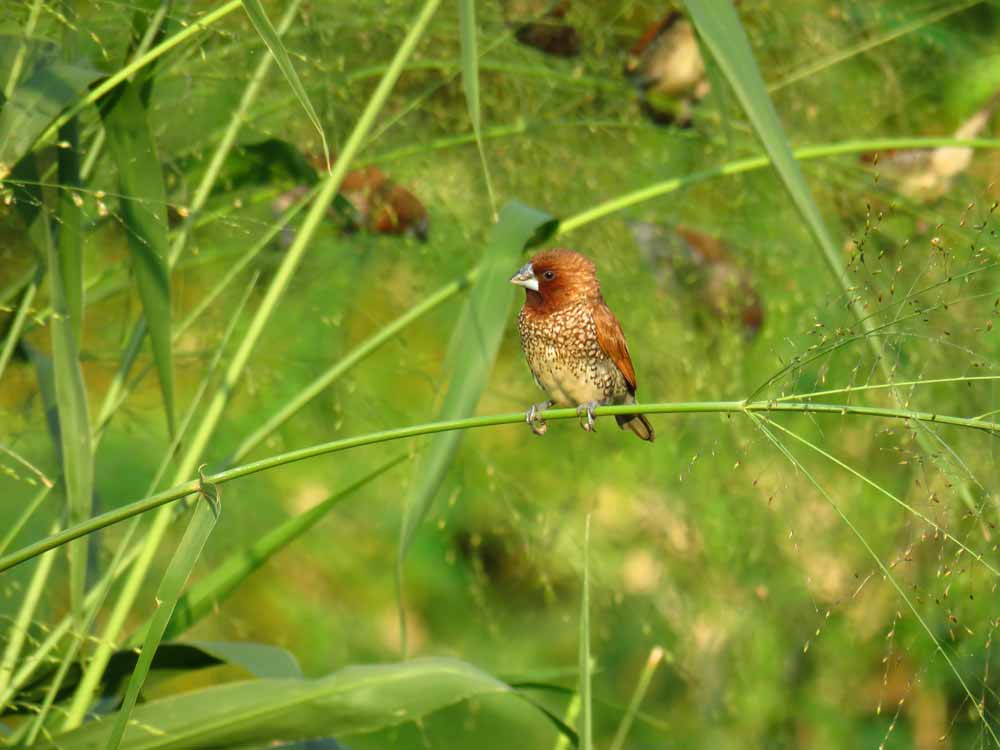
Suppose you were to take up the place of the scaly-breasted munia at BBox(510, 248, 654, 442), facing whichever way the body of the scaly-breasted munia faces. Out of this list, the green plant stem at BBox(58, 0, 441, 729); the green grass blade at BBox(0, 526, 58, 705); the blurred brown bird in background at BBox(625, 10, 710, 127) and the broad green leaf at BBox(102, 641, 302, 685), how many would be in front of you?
3

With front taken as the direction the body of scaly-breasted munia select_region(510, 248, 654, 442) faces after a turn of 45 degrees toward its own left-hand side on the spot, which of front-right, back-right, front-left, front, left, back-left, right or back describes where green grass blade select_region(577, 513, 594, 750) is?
front

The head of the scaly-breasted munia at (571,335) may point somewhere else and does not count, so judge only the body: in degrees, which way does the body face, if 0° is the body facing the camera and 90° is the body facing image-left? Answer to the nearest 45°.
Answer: approximately 45°

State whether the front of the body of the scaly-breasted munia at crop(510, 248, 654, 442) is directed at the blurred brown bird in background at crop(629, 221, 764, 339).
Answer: no

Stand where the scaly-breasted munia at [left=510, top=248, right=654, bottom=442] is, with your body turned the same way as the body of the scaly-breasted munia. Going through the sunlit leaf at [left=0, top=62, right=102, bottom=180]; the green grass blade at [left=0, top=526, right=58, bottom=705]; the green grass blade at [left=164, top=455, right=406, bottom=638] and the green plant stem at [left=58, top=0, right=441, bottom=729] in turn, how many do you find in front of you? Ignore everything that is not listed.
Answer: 4

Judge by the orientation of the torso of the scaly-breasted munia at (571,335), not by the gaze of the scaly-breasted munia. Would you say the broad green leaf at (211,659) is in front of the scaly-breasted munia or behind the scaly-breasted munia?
in front

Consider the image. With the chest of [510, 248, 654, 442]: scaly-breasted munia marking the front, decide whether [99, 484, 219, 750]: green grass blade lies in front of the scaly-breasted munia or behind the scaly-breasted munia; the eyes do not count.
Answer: in front

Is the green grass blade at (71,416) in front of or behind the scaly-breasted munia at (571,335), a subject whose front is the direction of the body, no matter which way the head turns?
in front
